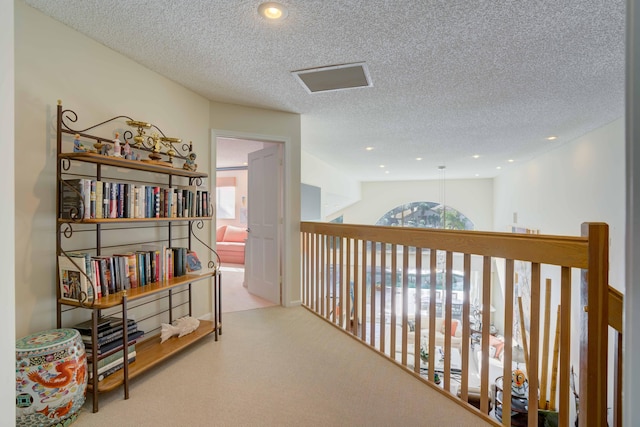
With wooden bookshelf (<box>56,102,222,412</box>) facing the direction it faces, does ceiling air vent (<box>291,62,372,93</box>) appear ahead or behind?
ahead

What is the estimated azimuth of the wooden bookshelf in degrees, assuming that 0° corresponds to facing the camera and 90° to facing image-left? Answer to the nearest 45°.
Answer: approximately 315°

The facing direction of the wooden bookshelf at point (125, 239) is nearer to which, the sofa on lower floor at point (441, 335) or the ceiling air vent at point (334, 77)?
the ceiling air vent

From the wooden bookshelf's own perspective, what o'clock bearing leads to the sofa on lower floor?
The sofa on lower floor is roughly at 10 o'clock from the wooden bookshelf.

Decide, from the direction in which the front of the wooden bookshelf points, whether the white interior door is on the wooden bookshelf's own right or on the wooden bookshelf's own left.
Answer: on the wooden bookshelf's own left

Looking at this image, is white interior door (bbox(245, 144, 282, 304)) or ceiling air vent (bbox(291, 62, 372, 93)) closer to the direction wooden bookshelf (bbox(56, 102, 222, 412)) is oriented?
the ceiling air vent
